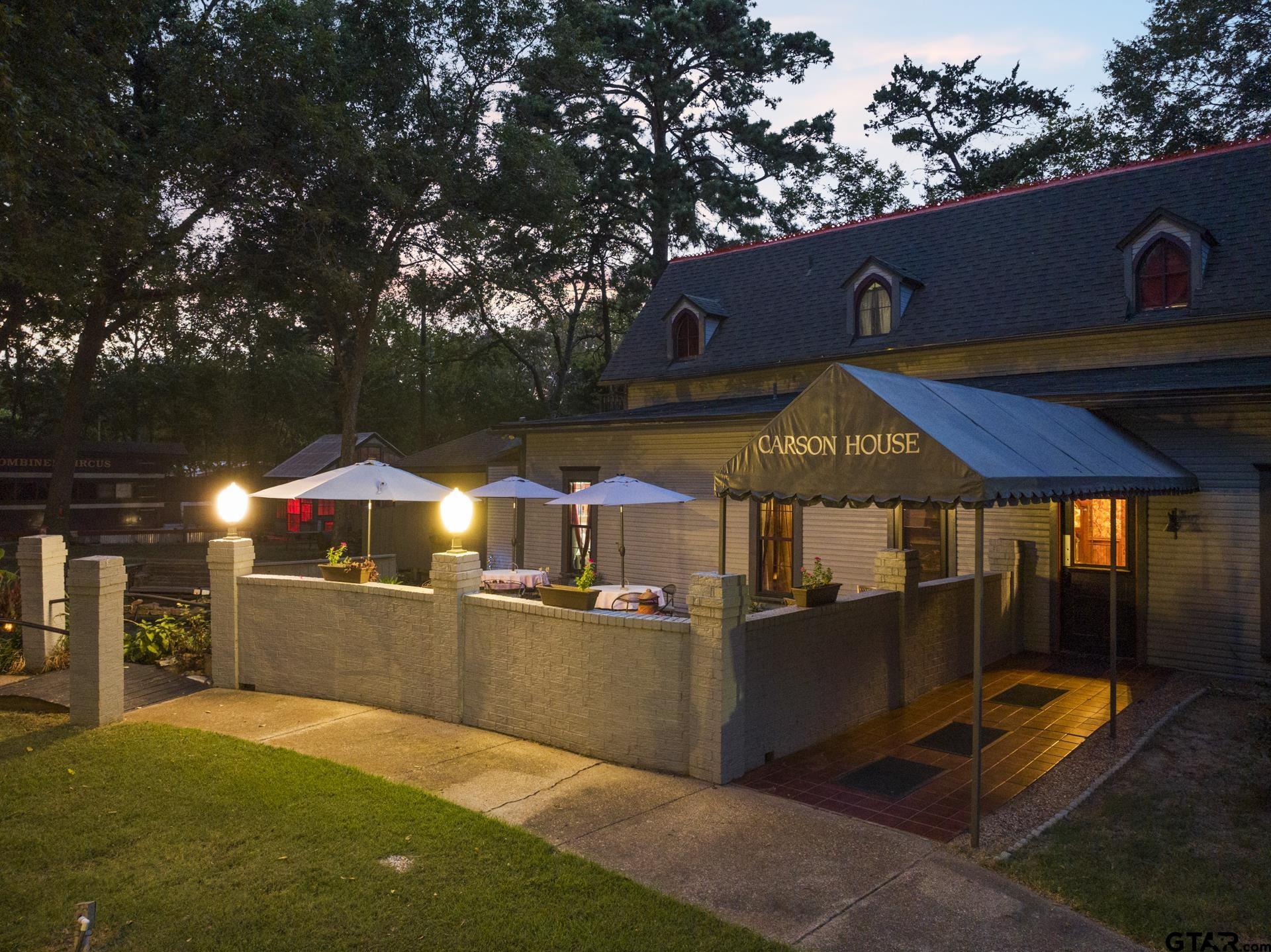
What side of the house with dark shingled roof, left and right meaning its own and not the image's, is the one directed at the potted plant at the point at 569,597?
front

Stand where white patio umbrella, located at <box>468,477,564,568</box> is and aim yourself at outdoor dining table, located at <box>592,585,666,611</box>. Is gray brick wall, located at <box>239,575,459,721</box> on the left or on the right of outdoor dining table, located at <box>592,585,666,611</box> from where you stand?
right

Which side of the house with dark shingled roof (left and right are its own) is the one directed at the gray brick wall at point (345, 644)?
front

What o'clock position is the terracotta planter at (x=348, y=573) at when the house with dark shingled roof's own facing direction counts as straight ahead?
The terracotta planter is roughly at 12 o'clock from the house with dark shingled roof.

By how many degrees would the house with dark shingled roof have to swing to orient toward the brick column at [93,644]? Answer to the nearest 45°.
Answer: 0° — it already faces it

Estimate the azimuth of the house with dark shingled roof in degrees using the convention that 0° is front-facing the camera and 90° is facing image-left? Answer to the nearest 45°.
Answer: approximately 45°

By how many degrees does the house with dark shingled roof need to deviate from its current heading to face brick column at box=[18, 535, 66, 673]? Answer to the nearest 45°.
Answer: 0° — it already faces it

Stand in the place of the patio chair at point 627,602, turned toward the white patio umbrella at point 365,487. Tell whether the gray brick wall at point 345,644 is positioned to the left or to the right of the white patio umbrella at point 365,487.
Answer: left

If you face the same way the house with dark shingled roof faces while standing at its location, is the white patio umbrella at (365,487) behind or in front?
in front

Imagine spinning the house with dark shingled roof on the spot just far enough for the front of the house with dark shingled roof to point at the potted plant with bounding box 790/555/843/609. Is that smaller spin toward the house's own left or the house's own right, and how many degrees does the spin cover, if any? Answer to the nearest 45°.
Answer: approximately 45° to the house's own left

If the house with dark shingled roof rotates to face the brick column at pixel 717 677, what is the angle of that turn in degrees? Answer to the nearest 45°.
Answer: approximately 45° to its left

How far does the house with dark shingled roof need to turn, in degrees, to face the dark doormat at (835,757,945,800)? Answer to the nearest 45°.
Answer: approximately 45° to its left
